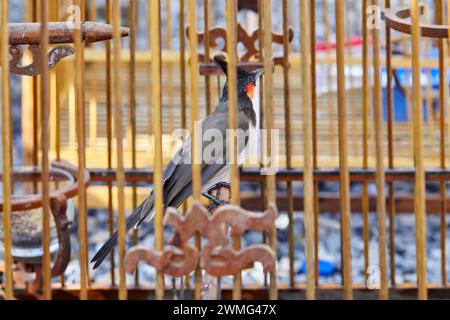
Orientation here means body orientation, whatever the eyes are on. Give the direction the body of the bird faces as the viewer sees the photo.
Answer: to the viewer's right

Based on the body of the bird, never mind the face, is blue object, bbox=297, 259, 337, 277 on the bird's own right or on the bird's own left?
on the bird's own left
